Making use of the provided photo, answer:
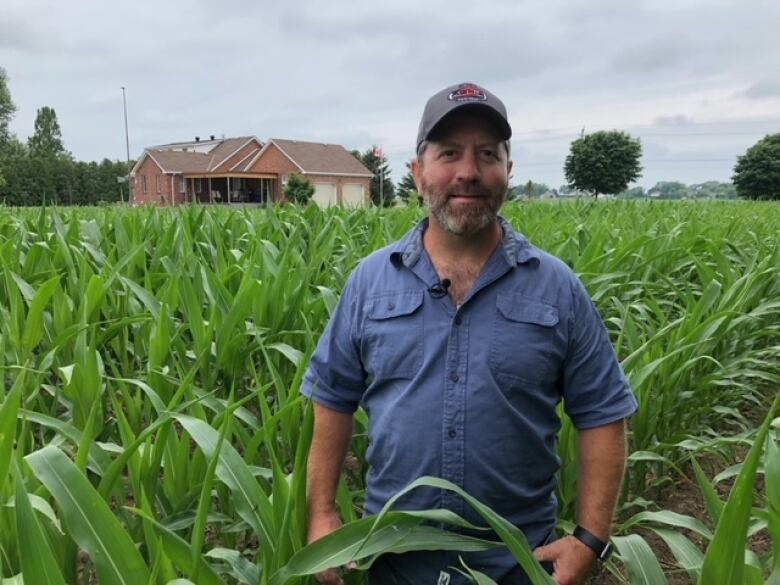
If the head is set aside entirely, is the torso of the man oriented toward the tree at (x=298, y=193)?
no

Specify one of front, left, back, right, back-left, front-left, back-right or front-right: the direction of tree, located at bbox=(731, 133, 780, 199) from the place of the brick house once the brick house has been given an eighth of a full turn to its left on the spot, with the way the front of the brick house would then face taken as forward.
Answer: front

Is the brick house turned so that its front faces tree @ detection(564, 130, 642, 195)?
no

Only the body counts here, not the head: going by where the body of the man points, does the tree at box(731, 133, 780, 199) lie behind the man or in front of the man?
behind

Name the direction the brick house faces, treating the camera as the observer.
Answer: facing the viewer and to the right of the viewer

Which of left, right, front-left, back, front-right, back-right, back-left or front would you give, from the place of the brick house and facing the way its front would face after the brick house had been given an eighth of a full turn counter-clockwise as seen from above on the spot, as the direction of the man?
right

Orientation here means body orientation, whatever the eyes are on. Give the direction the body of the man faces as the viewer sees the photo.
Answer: toward the camera

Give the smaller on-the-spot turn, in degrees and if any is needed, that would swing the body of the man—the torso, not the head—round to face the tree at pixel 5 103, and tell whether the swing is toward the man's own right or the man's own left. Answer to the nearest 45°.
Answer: approximately 135° to the man's own right

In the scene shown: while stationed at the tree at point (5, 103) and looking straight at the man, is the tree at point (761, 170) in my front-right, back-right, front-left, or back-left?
front-left

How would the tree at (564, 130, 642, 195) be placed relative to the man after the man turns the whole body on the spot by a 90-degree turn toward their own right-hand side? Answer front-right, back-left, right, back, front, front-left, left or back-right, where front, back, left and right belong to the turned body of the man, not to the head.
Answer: right

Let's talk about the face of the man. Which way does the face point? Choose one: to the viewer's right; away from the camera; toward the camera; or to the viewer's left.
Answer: toward the camera
